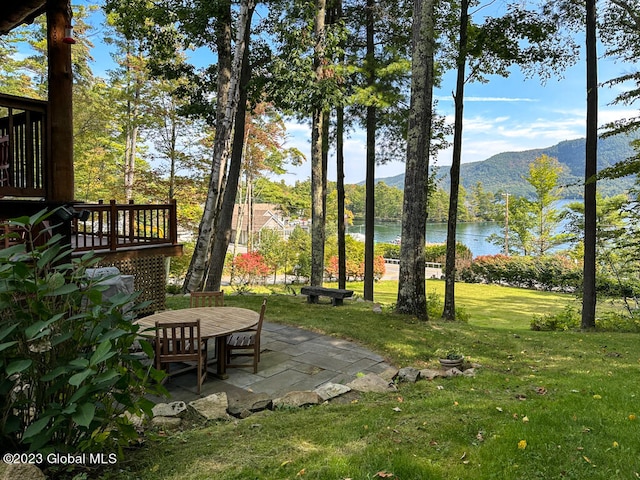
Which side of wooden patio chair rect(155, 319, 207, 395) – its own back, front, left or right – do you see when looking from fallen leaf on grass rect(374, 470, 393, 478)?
back

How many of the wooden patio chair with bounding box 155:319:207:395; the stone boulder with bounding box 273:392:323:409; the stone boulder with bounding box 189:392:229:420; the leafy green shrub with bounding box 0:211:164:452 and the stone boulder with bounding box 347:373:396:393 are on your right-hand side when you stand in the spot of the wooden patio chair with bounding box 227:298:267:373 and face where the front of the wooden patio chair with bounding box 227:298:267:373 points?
0

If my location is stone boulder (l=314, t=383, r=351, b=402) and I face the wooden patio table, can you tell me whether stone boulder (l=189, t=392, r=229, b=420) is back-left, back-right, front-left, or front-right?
front-left

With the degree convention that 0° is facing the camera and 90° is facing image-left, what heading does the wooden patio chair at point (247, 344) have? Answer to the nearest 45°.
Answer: approximately 90°

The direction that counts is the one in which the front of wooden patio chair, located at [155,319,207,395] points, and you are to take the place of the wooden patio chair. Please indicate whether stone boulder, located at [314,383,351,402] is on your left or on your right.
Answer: on your right

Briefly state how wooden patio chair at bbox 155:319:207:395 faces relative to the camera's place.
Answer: facing away from the viewer

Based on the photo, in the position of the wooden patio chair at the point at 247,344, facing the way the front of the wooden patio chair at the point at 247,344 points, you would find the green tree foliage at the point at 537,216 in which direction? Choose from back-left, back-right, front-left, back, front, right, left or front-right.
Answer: back-right

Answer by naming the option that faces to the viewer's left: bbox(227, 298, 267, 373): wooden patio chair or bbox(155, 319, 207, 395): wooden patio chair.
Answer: bbox(227, 298, 267, 373): wooden patio chair

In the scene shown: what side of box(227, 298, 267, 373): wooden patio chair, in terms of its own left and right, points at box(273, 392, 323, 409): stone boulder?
left

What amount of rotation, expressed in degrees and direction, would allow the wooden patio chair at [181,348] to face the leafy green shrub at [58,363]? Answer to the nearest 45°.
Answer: approximately 180°

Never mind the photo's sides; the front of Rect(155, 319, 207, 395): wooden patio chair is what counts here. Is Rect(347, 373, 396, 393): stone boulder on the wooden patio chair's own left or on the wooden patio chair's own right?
on the wooden patio chair's own right

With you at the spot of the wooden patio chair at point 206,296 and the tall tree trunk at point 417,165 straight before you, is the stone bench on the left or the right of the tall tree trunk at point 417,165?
left

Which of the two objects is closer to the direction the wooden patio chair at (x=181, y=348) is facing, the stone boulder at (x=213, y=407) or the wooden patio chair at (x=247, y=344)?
the wooden patio chair

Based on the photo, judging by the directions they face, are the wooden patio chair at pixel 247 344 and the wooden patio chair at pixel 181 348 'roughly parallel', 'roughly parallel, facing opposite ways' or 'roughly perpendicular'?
roughly perpendicular

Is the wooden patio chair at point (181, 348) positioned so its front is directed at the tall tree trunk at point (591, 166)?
no

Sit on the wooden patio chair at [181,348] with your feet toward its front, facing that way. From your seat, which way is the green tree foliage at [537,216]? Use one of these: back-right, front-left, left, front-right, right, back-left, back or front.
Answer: front-right

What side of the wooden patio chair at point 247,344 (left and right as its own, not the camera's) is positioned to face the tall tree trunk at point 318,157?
right

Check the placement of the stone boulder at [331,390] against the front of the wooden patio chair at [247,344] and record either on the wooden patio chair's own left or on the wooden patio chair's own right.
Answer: on the wooden patio chair's own left

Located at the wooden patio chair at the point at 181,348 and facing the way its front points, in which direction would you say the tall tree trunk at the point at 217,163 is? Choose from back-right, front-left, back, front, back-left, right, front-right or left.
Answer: front
